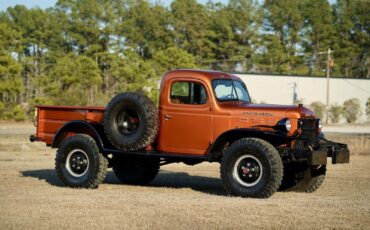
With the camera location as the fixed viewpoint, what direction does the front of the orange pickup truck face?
facing the viewer and to the right of the viewer
